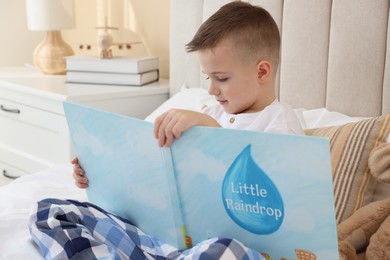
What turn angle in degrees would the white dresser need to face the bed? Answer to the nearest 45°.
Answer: approximately 90° to its left

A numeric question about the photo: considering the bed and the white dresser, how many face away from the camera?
0

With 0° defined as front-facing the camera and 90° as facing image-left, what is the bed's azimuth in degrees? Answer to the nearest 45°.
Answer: approximately 45°

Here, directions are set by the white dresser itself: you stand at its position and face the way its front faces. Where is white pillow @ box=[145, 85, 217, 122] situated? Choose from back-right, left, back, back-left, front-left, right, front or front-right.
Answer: left

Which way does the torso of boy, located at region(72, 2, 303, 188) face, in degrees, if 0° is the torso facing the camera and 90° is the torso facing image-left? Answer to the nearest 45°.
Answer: approximately 45°

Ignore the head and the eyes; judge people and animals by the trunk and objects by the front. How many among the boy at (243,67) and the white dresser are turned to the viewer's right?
0

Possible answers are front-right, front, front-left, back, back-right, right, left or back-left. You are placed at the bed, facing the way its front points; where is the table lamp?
right

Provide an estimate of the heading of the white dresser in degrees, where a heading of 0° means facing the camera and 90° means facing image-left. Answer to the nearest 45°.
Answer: approximately 45°
